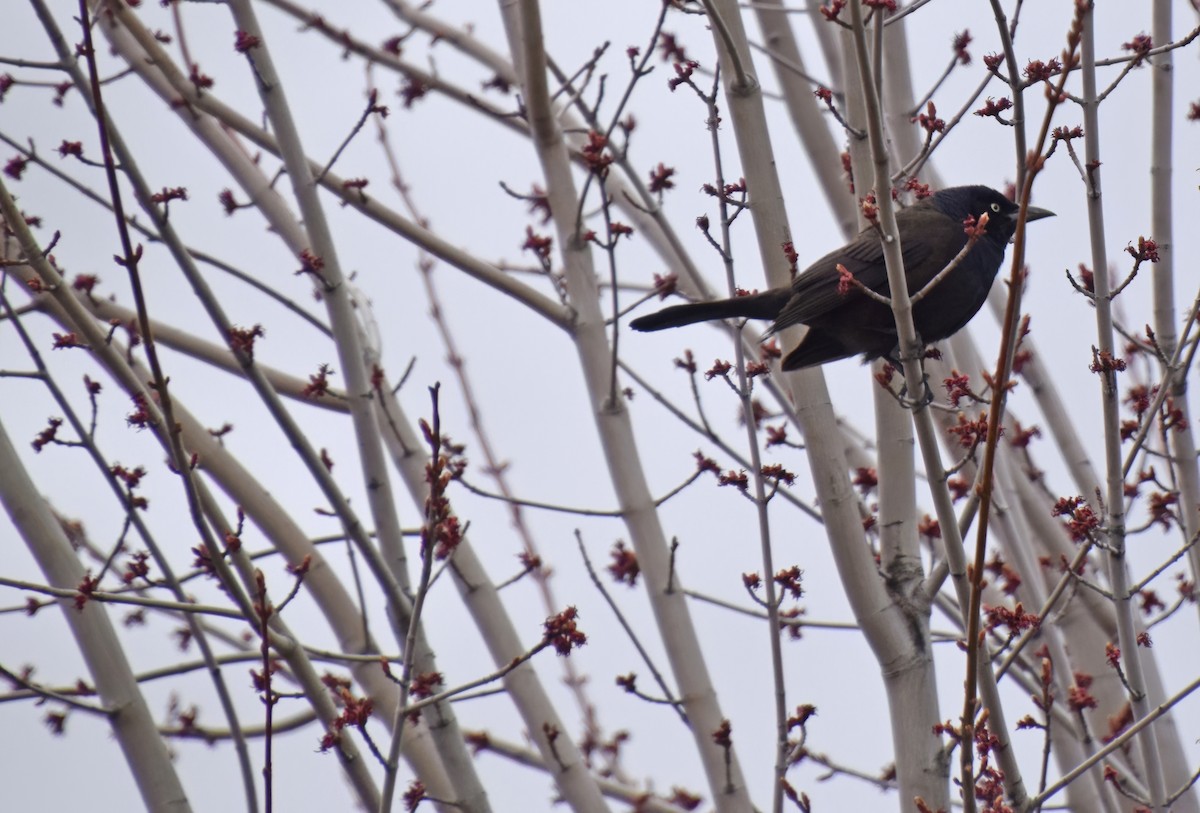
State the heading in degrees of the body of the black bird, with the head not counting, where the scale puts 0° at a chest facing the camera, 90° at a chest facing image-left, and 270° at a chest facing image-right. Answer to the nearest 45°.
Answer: approximately 270°
